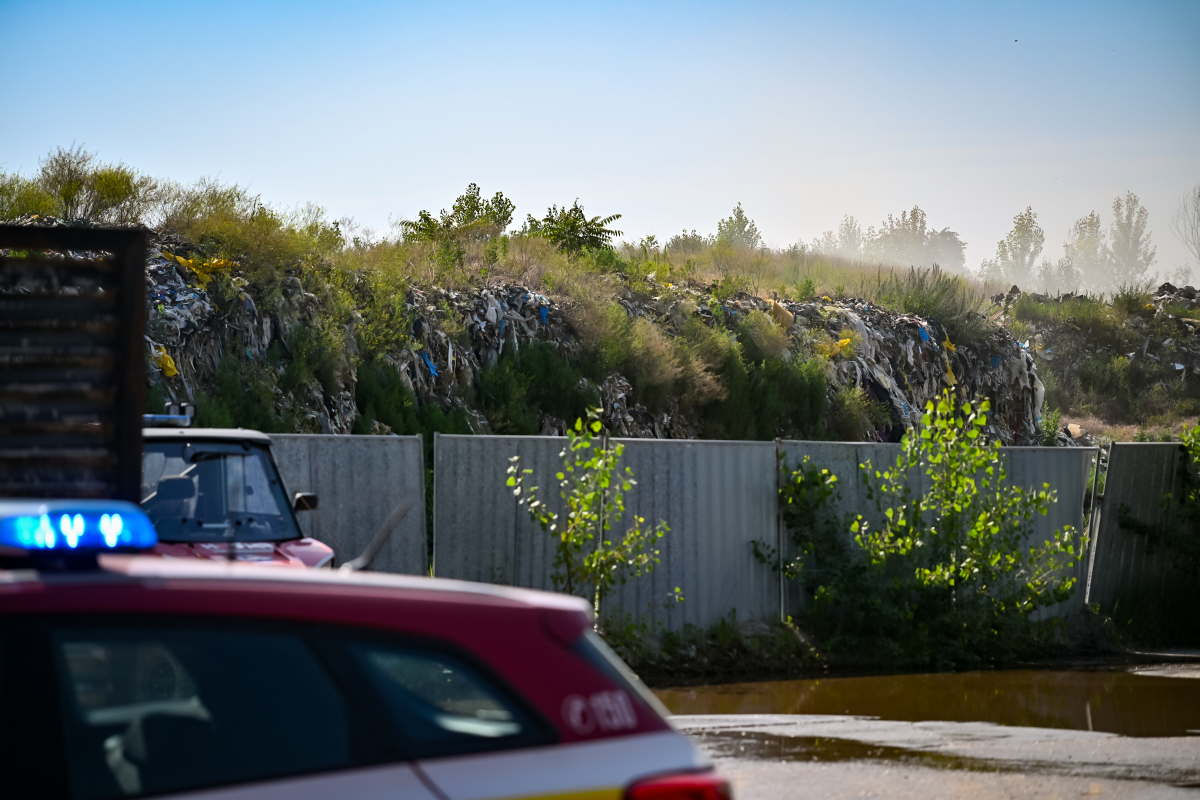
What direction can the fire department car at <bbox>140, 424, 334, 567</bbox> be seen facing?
toward the camera

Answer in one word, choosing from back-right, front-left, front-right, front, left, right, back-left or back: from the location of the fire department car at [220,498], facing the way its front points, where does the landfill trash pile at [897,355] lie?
back-left

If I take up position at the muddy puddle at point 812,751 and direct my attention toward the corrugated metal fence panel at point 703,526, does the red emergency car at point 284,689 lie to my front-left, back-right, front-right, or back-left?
back-left

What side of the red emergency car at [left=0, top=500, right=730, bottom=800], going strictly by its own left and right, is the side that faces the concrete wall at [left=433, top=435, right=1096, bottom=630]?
right

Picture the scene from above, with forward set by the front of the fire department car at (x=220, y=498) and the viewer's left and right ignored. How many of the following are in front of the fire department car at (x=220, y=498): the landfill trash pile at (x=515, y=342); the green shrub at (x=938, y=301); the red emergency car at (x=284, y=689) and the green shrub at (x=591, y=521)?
1

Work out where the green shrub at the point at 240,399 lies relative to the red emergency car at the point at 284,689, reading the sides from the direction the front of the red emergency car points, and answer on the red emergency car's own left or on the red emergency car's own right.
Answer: on the red emergency car's own right

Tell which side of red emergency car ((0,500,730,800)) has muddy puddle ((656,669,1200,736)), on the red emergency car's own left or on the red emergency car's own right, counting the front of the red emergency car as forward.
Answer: on the red emergency car's own right

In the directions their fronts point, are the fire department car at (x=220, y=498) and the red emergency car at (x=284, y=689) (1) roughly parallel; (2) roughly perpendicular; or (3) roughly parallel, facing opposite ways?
roughly perpendicular

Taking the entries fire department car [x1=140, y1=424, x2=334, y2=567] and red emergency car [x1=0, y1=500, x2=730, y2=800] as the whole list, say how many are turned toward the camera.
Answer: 1

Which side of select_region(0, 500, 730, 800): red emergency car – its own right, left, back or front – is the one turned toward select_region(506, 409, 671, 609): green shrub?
right

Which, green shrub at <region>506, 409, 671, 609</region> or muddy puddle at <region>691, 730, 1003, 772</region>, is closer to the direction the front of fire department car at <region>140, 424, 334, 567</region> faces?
the muddy puddle

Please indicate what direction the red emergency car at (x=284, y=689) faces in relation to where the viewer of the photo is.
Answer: facing to the left of the viewer

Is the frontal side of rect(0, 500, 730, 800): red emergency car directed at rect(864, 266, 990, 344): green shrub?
no

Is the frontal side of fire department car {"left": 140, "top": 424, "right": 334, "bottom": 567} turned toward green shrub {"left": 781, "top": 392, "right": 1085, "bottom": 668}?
no

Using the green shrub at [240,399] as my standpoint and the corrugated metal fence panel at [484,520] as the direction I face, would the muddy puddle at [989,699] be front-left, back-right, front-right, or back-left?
front-left
